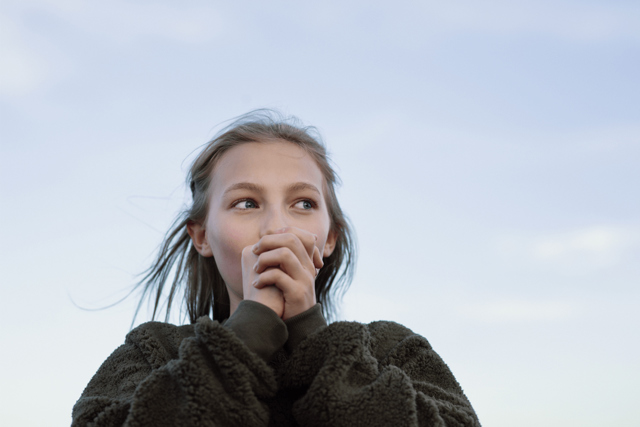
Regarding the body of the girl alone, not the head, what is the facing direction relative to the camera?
toward the camera
